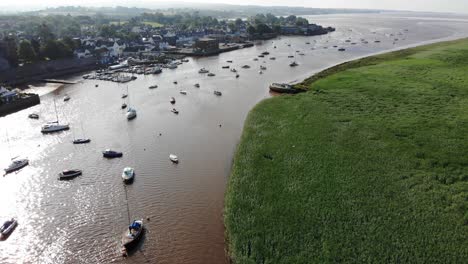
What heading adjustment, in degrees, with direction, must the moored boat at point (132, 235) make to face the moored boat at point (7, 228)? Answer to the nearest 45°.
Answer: approximately 90° to its right

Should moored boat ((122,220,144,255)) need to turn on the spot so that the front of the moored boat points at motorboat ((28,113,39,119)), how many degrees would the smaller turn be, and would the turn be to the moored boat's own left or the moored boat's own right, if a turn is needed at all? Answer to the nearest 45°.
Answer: approximately 135° to the moored boat's own right
